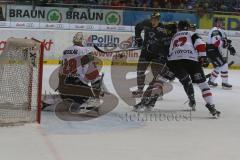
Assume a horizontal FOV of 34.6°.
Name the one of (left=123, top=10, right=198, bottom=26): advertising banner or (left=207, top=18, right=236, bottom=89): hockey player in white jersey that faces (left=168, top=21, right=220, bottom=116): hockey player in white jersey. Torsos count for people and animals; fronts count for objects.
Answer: the advertising banner

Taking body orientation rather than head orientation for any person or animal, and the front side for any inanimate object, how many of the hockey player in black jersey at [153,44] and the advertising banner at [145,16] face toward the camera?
2

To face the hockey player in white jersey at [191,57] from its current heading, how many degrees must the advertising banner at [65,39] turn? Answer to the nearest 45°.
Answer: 0° — it already faces them

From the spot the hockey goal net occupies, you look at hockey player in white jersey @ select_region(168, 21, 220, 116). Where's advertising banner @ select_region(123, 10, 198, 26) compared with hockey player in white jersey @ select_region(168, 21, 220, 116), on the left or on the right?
left

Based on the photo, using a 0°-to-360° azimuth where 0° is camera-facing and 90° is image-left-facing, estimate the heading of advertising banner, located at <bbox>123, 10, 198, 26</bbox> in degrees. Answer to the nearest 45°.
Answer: approximately 0°

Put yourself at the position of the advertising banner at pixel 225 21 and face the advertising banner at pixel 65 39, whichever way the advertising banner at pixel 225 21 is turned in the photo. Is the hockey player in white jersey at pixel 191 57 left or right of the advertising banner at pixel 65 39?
left
